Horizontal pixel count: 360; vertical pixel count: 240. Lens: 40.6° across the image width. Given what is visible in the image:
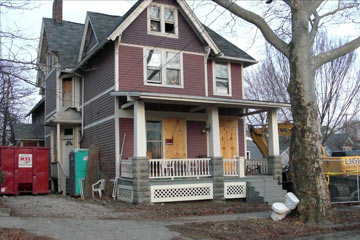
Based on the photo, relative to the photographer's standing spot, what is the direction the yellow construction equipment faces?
facing to the left of the viewer

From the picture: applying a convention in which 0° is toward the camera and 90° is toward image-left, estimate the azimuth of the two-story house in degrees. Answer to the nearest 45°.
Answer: approximately 315°

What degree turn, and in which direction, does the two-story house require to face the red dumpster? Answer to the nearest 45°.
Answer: approximately 135° to its right

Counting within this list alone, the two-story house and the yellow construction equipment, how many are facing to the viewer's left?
1

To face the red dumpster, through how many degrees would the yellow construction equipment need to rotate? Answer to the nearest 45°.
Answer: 0° — it already faces it

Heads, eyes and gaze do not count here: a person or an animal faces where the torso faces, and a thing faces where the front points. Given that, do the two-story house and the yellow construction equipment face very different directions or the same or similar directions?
very different directions

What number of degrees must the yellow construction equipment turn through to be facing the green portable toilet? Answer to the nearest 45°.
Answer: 0° — it already faces it
